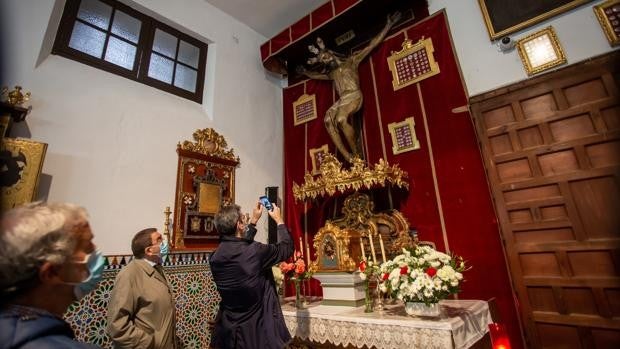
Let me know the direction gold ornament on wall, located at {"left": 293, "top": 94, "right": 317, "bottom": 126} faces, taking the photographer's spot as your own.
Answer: facing the viewer and to the left of the viewer

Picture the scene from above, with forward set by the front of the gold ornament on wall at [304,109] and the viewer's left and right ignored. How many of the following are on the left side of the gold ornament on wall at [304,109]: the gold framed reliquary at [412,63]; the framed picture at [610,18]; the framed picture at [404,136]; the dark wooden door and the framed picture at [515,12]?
5

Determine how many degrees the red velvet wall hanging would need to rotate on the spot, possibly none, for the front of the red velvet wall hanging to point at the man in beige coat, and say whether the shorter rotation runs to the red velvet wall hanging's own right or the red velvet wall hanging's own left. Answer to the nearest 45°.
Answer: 0° — it already faces them

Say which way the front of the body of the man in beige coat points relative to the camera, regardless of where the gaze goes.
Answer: to the viewer's right

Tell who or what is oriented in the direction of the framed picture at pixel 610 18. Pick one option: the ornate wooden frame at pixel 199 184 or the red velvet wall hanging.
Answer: the ornate wooden frame

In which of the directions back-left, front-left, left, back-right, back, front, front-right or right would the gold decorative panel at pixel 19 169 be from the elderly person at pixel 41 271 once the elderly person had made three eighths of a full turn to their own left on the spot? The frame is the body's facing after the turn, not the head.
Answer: front-right

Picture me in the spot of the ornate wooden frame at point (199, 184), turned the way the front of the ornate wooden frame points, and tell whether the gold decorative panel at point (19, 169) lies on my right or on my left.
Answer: on my right

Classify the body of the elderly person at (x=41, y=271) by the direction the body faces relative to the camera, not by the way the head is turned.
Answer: to the viewer's right

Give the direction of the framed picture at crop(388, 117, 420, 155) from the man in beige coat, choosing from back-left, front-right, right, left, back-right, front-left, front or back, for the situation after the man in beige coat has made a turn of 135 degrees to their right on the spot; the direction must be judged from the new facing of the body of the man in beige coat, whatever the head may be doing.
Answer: back-left

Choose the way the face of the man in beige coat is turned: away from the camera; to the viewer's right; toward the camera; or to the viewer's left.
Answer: to the viewer's right

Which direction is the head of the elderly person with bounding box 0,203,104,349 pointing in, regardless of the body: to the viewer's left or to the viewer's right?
to the viewer's right

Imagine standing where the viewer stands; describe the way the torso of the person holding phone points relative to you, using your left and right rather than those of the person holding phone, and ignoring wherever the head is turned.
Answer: facing away from the viewer and to the right of the viewer

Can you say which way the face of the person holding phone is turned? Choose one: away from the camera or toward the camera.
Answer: away from the camera

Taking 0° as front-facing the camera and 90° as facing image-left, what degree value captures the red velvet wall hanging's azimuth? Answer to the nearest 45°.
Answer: approximately 45°
